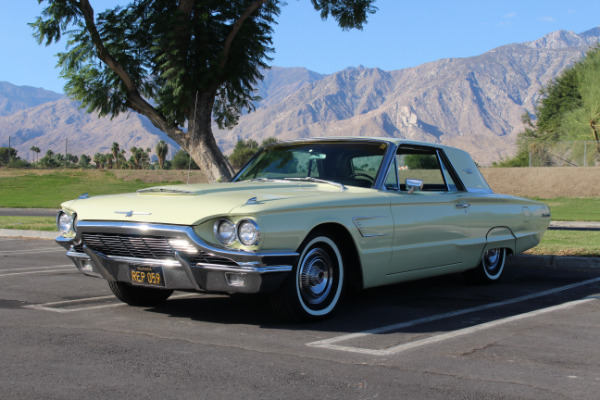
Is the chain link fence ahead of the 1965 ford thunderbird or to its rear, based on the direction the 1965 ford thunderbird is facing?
to the rear

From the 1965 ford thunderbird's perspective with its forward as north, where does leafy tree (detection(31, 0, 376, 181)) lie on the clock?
The leafy tree is roughly at 4 o'clock from the 1965 ford thunderbird.

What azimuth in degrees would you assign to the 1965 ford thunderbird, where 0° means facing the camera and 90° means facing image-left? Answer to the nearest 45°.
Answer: approximately 45°

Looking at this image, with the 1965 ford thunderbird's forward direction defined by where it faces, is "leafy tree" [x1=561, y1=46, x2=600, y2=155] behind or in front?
behind
